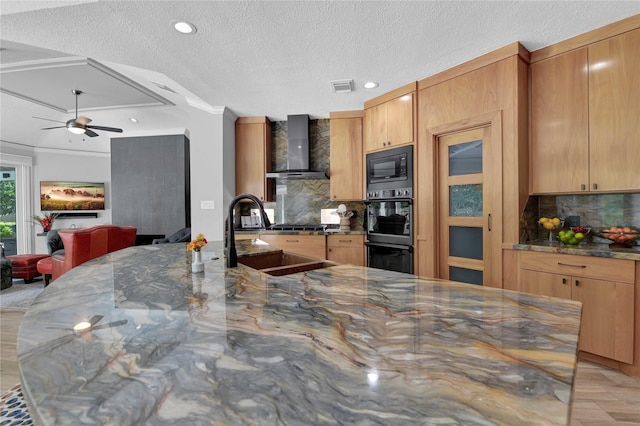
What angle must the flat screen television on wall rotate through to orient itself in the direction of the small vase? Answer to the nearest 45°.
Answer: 0° — it already faces it

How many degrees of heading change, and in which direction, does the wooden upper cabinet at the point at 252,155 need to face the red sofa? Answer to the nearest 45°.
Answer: approximately 90° to its right

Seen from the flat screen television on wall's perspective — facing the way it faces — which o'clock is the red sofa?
The red sofa is roughly at 12 o'clock from the flat screen television on wall.

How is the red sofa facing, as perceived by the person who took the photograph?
facing away from the viewer and to the left of the viewer

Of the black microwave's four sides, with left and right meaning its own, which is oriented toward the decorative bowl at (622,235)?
left

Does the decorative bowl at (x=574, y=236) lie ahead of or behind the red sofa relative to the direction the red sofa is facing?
behind

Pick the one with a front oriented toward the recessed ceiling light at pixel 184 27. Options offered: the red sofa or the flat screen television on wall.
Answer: the flat screen television on wall

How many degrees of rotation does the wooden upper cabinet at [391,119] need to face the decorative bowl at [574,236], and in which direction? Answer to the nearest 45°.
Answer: approximately 90° to its left

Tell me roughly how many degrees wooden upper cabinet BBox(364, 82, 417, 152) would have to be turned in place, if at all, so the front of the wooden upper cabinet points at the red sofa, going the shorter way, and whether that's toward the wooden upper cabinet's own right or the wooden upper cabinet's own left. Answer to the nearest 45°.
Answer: approximately 45° to the wooden upper cabinet's own right
